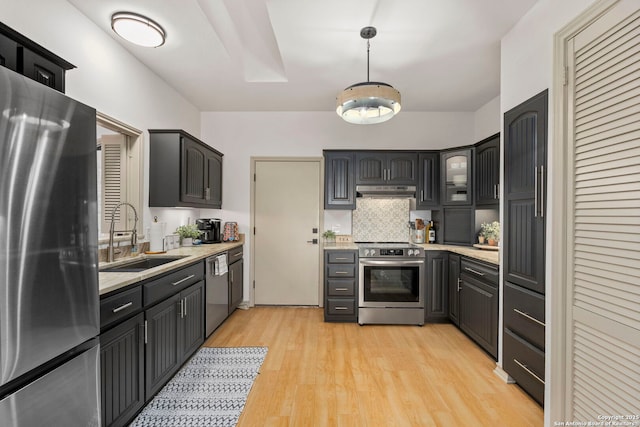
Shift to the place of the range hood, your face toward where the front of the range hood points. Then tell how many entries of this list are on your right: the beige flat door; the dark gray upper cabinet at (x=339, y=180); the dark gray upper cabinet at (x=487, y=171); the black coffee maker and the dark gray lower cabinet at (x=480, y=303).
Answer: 3

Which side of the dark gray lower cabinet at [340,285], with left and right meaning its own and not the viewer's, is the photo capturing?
front

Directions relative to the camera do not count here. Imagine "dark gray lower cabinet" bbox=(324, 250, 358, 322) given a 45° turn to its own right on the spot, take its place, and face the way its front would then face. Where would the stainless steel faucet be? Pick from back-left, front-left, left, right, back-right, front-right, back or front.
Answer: front

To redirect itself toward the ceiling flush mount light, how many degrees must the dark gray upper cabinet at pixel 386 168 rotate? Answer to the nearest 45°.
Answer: approximately 45° to its right

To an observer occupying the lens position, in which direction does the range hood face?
facing the viewer

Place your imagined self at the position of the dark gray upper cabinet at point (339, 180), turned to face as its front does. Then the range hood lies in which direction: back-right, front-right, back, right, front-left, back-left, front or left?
left

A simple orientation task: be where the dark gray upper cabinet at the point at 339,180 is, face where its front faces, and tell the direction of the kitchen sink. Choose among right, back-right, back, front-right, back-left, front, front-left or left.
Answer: front-right

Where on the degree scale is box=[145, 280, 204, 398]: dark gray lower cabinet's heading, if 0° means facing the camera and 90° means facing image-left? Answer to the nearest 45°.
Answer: approximately 315°

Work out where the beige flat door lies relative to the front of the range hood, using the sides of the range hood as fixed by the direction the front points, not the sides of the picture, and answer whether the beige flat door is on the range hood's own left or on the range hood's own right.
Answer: on the range hood's own right

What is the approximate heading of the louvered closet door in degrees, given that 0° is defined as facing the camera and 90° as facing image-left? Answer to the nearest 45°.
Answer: approximately 45°

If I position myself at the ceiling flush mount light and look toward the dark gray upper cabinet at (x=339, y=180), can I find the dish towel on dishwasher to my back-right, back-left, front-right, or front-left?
front-left

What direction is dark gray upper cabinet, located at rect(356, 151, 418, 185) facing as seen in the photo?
toward the camera

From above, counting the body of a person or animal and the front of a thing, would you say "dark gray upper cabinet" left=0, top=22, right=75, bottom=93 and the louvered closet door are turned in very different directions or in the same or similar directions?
very different directions

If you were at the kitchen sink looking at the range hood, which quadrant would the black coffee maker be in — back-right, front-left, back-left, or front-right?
front-left

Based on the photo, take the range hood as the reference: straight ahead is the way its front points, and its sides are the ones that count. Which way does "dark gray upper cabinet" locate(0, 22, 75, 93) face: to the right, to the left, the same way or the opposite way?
to the left
